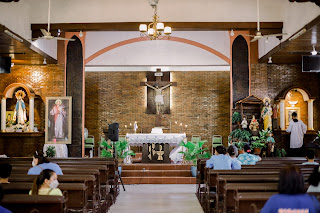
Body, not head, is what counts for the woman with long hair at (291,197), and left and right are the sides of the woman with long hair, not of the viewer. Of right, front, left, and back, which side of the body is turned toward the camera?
back

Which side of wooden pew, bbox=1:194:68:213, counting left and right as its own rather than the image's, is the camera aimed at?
back

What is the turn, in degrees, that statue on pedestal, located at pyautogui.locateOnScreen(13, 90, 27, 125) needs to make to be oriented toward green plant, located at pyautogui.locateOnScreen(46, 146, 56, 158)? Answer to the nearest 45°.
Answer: approximately 45° to its left

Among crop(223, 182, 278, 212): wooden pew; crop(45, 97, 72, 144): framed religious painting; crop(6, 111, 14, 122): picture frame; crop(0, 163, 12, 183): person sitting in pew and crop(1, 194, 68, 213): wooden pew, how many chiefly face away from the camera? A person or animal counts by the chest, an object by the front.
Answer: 3

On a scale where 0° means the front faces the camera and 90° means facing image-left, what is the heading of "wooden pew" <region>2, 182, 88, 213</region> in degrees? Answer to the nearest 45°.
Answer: approximately 180°

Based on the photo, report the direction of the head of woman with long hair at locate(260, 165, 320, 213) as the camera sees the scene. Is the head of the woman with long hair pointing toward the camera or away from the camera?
away from the camera

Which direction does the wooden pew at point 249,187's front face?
away from the camera

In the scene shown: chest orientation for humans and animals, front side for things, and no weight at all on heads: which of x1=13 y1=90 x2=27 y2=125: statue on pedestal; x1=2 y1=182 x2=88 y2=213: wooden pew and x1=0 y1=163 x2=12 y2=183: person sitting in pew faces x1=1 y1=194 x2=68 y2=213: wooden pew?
the statue on pedestal

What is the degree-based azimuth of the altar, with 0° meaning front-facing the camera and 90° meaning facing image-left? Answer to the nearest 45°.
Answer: approximately 0°

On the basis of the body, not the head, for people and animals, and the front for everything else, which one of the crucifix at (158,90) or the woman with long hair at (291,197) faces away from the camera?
the woman with long hair
